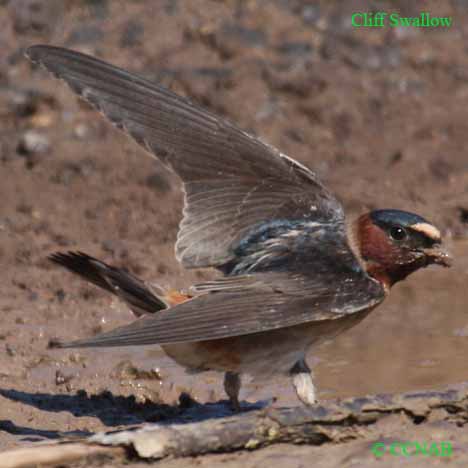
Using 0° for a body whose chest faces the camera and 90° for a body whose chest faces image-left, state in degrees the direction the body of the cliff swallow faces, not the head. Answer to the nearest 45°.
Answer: approximately 270°
